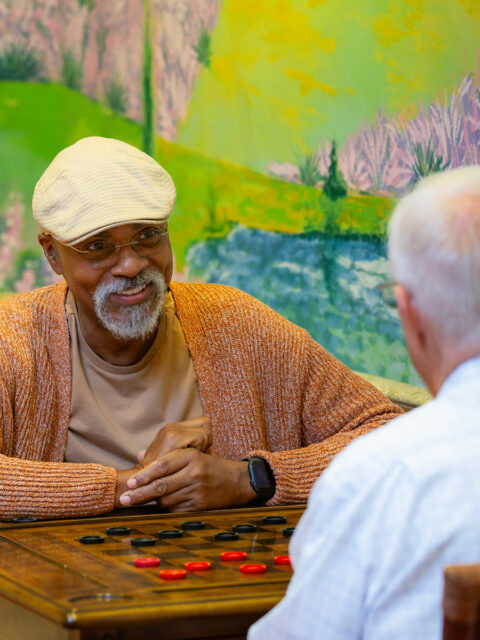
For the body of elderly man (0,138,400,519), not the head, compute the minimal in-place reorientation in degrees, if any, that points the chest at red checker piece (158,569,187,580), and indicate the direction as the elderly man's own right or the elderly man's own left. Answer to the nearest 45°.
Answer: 0° — they already face it

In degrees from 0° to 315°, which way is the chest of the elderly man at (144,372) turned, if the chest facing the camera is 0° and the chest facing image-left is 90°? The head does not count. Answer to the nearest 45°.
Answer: approximately 0°

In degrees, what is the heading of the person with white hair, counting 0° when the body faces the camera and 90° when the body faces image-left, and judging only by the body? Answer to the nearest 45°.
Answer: approximately 135°

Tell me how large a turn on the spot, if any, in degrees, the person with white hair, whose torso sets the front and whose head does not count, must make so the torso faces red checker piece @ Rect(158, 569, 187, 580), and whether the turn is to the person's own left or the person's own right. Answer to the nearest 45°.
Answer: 0° — they already face it

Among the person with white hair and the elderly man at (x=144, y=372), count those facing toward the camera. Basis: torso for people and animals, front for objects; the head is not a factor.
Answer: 1

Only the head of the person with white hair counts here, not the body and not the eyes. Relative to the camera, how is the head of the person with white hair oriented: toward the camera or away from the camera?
away from the camera
